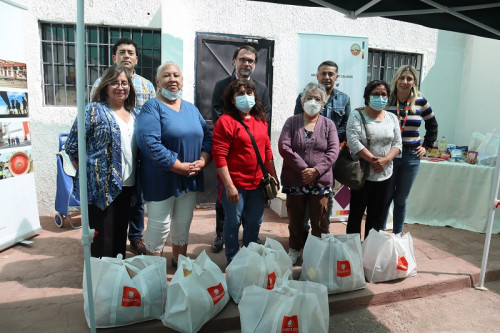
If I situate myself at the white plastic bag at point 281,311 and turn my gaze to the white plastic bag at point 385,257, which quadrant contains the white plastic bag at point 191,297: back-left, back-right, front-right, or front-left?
back-left

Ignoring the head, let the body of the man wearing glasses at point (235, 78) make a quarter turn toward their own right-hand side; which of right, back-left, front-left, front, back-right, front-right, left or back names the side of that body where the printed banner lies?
front

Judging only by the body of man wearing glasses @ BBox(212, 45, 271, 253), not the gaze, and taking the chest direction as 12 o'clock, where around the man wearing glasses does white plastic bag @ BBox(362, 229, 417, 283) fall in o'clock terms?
The white plastic bag is roughly at 10 o'clock from the man wearing glasses.

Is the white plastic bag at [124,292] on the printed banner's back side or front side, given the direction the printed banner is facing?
on the front side

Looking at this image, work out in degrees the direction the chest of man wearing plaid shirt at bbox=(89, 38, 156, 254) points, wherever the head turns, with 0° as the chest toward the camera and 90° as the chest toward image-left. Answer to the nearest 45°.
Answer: approximately 0°

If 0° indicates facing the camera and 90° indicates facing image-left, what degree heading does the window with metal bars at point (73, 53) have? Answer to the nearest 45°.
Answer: approximately 0°

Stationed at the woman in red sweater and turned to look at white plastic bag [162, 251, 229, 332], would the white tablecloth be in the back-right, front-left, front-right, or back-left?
back-left

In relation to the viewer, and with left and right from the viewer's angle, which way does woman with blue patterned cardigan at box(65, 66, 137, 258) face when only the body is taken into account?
facing the viewer and to the right of the viewer

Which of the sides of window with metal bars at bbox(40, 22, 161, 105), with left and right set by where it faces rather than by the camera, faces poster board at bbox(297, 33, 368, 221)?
left

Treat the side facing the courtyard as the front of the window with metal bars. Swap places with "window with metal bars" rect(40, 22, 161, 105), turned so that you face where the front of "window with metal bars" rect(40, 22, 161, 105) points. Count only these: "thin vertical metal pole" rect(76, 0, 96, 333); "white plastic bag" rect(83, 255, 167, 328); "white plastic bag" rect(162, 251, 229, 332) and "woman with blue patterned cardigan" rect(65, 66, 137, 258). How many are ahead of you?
4

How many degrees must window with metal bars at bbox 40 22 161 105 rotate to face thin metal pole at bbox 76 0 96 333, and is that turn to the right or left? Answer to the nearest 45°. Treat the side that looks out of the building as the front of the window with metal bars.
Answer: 0° — it already faces it
